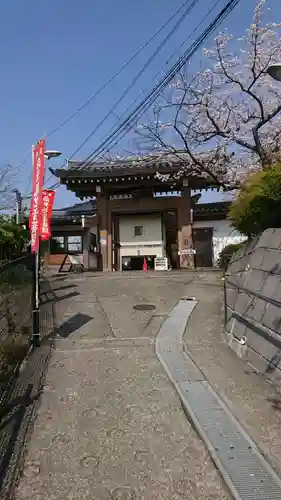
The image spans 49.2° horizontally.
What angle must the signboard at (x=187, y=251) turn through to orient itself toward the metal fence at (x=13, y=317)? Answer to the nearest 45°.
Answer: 0° — it already faces it

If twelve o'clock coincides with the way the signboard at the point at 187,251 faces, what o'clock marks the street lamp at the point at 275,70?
The street lamp is roughly at 12 o'clock from the signboard.

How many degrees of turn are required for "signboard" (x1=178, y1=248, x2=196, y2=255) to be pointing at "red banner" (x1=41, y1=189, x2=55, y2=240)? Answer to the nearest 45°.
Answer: approximately 45° to its right

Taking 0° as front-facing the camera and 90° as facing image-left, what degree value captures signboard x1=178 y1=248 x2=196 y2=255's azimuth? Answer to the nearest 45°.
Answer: approximately 0°

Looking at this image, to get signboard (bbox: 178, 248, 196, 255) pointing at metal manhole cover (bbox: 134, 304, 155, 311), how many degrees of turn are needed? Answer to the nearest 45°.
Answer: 0° — it already faces it

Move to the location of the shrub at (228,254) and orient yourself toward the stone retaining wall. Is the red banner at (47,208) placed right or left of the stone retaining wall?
right

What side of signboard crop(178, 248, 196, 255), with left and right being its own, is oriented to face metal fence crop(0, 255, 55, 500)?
front

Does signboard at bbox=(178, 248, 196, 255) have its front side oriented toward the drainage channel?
yes
